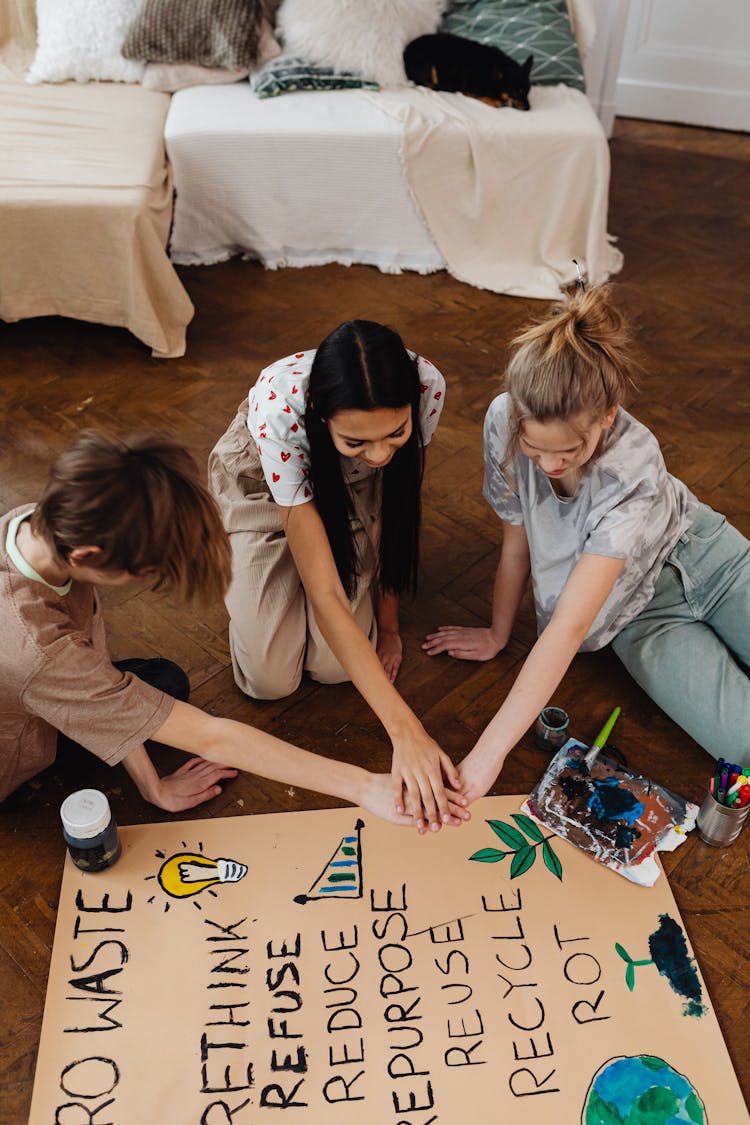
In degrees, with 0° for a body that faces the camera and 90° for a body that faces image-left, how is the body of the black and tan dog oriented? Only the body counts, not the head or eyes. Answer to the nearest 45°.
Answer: approximately 315°

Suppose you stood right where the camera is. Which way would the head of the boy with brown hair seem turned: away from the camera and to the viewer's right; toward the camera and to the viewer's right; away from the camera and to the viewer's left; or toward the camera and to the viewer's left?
away from the camera and to the viewer's right

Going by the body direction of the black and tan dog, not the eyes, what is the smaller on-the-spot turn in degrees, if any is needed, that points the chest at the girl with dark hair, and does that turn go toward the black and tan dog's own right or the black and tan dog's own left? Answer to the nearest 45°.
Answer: approximately 45° to the black and tan dog's own right

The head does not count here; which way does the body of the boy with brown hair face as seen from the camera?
to the viewer's right
